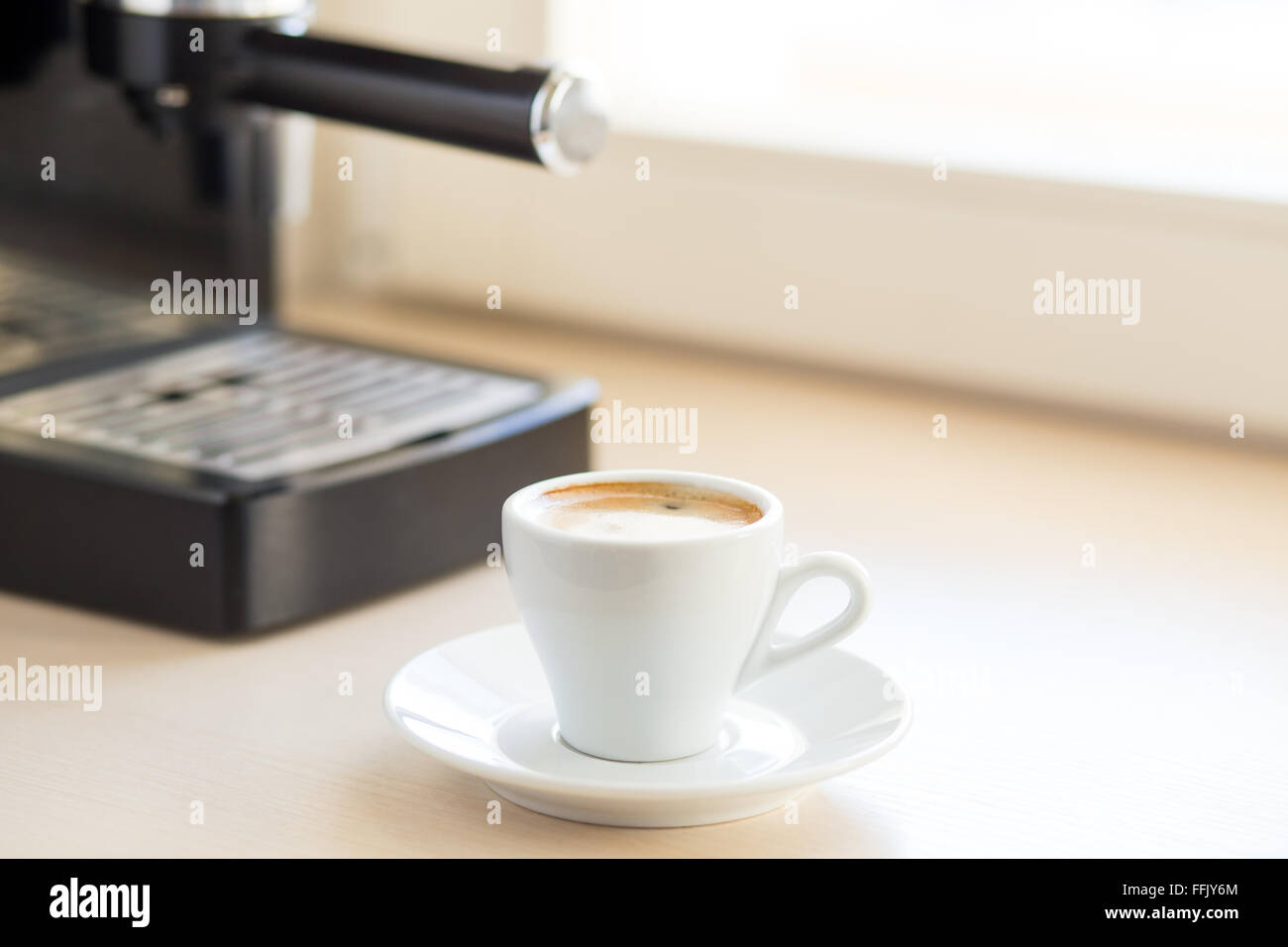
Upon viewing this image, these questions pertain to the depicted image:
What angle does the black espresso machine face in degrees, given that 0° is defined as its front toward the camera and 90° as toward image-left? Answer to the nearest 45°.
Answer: approximately 315°

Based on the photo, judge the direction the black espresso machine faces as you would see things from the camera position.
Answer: facing the viewer and to the right of the viewer
